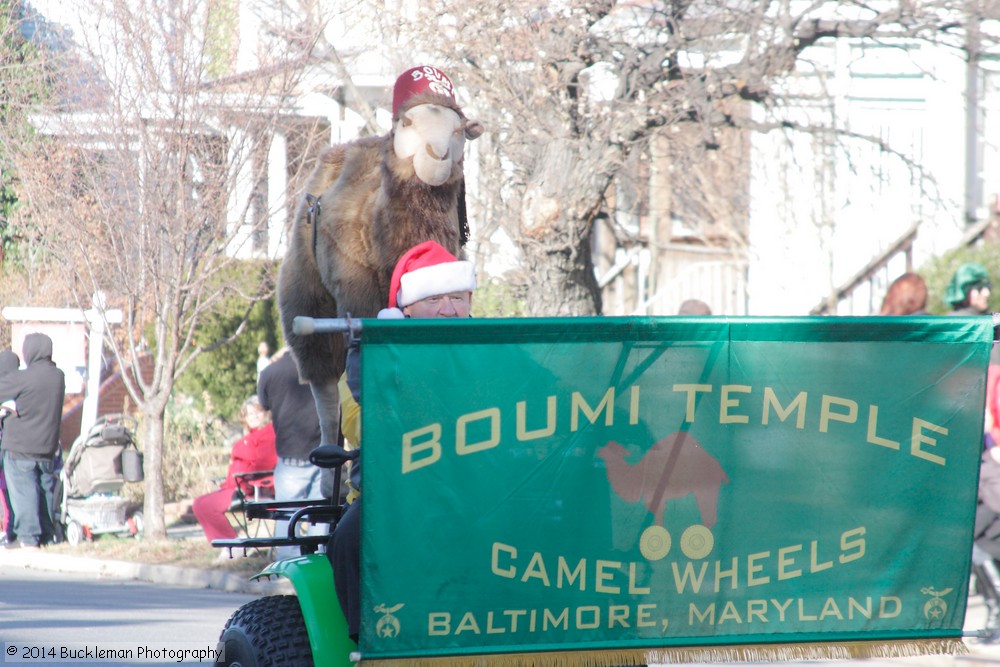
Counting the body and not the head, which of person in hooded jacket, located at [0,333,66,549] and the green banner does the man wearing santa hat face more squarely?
the green banner

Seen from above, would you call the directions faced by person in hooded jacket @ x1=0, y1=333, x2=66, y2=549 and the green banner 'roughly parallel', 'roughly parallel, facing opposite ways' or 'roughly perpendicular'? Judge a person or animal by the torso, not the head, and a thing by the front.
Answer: roughly parallel, facing opposite ways

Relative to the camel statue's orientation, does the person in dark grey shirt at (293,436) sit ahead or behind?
behind

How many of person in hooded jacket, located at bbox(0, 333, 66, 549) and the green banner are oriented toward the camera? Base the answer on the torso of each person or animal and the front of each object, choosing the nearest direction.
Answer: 1

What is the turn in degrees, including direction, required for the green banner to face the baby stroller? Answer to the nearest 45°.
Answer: approximately 135° to its right

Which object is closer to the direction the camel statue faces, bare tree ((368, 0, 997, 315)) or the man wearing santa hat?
the man wearing santa hat

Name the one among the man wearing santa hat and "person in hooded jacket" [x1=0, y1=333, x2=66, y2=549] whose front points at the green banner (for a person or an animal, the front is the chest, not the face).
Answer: the man wearing santa hat

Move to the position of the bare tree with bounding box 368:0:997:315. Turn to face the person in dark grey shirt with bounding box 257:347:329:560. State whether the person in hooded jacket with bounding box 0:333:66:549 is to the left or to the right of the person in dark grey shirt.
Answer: right
